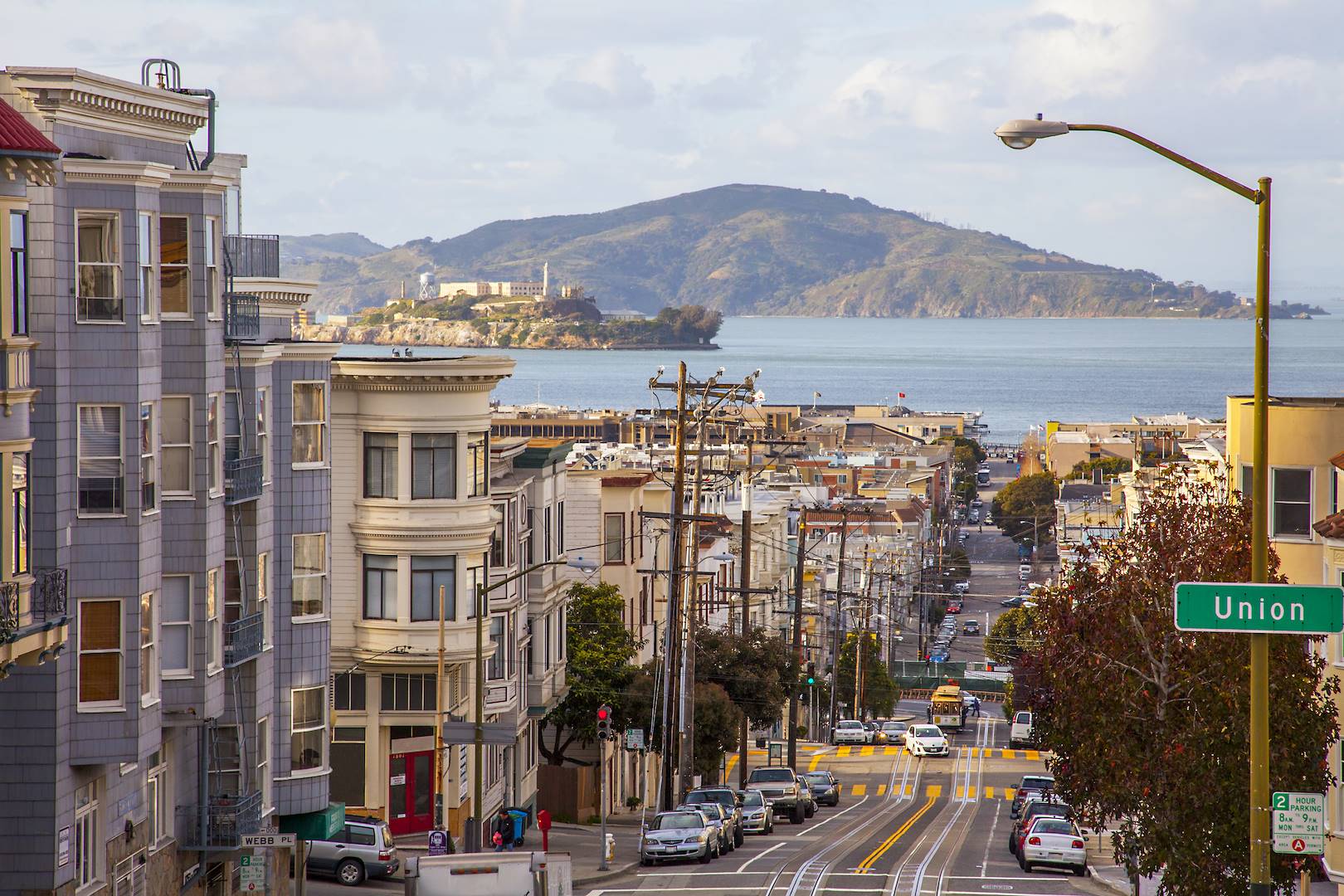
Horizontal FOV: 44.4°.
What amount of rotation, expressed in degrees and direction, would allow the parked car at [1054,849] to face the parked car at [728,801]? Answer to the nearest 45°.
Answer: approximately 45° to its left

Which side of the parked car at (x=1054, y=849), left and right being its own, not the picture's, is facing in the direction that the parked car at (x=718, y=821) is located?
left

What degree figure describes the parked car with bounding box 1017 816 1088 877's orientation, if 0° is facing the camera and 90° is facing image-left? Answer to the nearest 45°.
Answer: approximately 180°

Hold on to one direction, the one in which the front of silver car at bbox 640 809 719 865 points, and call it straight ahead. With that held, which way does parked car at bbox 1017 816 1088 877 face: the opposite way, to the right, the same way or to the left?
the opposite way

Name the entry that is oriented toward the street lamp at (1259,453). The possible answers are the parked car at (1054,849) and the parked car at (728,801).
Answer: the parked car at (728,801)

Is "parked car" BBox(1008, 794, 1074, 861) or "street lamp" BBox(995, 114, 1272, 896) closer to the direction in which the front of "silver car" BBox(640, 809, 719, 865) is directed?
the street lamp

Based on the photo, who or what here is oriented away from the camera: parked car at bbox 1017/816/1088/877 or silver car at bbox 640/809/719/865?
the parked car

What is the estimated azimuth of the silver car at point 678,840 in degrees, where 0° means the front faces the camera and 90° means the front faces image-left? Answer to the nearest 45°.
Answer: approximately 0°

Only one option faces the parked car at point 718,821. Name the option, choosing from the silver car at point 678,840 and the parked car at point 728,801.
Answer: the parked car at point 728,801

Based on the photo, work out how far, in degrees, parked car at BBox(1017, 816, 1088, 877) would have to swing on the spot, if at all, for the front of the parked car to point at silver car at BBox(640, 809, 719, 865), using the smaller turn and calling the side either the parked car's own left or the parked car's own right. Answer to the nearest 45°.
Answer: approximately 90° to the parked car's own left

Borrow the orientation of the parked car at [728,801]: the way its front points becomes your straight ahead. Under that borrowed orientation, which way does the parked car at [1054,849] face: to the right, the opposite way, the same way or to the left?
the opposite way
